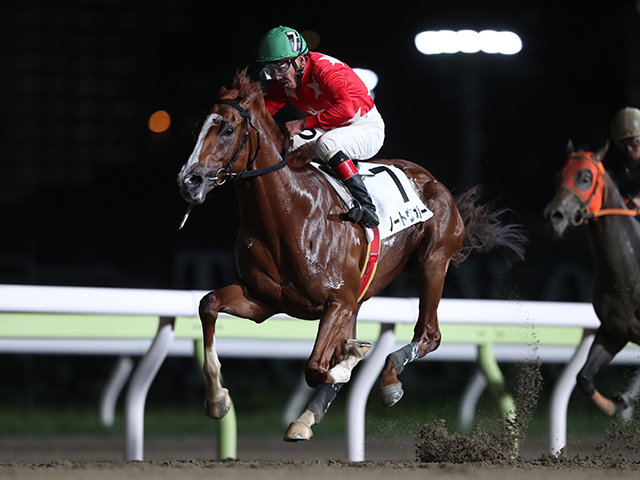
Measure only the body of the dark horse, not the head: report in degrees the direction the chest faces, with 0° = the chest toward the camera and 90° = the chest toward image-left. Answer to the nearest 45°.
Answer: approximately 45°

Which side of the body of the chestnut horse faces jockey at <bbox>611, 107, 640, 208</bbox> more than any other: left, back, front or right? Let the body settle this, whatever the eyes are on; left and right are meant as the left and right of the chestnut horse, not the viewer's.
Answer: back

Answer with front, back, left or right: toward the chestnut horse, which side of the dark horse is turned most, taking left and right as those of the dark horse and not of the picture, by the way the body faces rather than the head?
front

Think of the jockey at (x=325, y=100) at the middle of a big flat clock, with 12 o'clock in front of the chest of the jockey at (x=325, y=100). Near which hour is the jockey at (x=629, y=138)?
the jockey at (x=629, y=138) is roughly at 6 o'clock from the jockey at (x=325, y=100).

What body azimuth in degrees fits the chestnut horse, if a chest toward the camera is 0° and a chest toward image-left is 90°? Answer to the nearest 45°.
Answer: approximately 45°

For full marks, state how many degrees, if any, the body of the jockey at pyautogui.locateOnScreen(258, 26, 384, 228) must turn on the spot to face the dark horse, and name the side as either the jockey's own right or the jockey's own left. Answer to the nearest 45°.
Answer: approximately 180°

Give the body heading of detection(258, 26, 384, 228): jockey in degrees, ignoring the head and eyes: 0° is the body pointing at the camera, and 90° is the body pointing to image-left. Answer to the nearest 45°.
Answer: approximately 45°
